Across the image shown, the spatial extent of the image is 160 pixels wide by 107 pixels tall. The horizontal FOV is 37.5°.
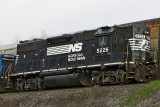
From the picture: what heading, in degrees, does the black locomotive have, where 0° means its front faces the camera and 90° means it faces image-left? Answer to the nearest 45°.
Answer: approximately 315°
